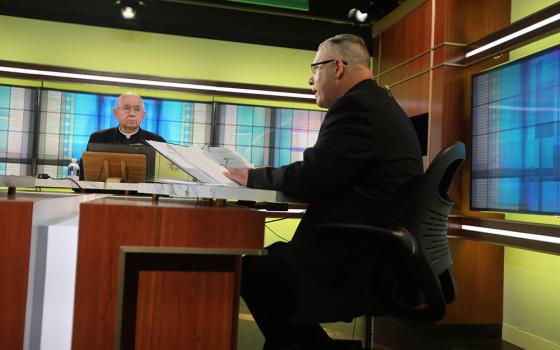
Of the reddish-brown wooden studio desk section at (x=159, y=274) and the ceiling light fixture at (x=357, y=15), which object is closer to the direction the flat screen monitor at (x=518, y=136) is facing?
the reddish-brown wooden studio desk section

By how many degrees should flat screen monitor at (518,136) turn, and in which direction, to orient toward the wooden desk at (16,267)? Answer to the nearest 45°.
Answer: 0° — it already faces it

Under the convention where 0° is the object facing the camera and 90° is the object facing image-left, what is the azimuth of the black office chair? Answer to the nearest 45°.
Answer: approximately 135°

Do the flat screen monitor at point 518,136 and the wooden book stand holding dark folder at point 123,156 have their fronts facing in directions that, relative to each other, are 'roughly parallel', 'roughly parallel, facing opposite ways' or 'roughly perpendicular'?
roughly perpendicular
